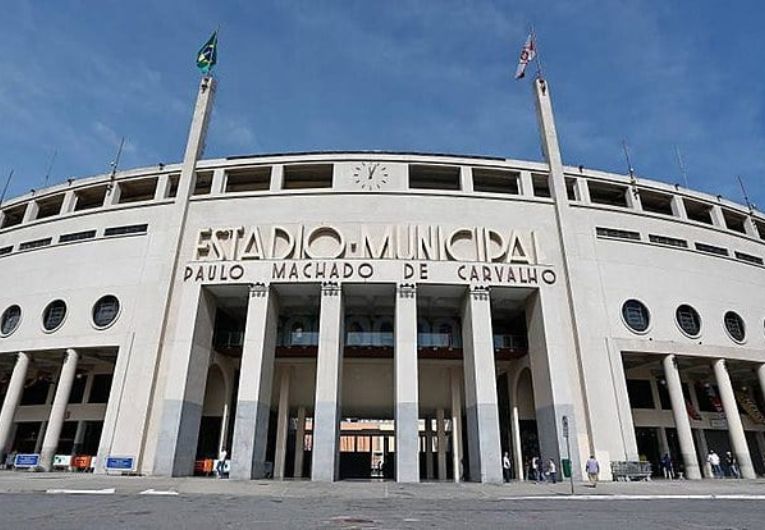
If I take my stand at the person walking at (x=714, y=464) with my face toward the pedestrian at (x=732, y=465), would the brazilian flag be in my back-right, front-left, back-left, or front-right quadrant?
back-left

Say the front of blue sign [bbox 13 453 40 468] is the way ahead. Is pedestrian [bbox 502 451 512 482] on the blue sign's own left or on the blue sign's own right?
on the blue sign's own left

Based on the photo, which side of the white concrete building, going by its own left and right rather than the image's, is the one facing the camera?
front

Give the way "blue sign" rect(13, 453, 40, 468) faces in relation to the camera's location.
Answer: facing the viewer
